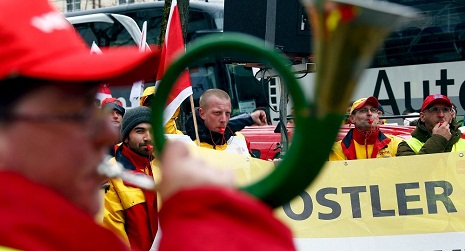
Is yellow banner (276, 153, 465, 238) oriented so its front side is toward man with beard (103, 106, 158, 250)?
no

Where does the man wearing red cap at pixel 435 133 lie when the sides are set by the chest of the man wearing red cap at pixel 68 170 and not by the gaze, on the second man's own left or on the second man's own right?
on the second man's own left

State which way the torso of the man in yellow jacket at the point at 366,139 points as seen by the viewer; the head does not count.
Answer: toward the camera

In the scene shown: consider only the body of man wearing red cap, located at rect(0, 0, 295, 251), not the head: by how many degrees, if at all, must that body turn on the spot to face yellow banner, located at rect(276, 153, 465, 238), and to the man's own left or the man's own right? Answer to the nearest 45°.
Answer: approximately 45° to the man's own left

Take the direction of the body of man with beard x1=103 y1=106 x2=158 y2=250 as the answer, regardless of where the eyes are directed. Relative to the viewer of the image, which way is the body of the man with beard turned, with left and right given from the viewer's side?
facing the viewer and to the right of the viewer

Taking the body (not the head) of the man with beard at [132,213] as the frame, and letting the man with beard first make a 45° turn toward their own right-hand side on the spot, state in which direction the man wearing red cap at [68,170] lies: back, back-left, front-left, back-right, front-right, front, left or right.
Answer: front

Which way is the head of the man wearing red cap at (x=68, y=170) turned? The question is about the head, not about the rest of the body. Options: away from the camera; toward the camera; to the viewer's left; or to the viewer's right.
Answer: to the viewer's right

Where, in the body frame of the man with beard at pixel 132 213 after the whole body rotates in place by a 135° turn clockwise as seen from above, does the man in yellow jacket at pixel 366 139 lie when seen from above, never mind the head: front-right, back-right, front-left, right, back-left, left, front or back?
back-right

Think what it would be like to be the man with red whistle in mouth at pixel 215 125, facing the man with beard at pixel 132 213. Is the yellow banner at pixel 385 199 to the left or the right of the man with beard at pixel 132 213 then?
left

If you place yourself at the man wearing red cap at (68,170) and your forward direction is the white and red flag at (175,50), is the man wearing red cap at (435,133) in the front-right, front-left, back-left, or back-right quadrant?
front-right

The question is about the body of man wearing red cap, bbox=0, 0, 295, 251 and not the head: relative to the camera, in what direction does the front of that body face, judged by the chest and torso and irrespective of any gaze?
to the viewer's right

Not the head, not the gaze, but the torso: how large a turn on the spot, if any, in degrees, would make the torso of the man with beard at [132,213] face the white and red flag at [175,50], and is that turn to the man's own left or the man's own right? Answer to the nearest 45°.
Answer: approximately 135° to the man's own left

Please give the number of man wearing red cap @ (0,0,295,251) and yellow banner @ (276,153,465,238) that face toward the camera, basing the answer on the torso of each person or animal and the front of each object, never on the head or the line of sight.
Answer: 1

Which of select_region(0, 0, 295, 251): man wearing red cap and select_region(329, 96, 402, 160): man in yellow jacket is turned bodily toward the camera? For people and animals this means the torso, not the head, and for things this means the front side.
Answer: the man in yellow jacket

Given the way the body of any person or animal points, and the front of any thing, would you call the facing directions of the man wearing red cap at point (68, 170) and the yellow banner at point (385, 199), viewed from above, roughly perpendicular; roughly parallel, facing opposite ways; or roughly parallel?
roughly perpendicular

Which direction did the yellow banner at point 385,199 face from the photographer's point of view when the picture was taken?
facing the viewer

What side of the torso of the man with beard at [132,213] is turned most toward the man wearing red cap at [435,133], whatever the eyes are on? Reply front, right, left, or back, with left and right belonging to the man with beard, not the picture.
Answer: left
